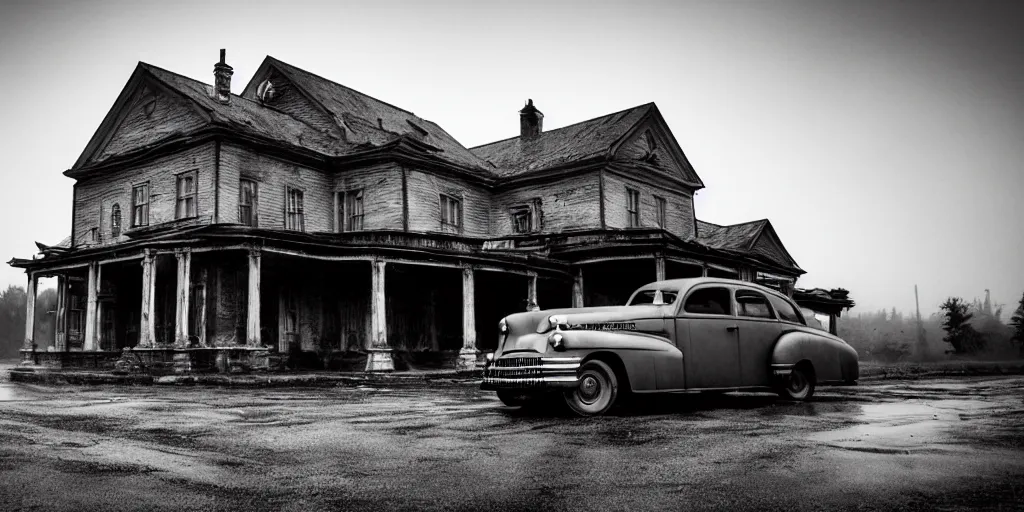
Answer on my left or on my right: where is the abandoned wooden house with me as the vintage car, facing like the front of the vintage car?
on my right

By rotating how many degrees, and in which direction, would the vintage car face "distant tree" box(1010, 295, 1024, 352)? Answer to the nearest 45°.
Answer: approximately 180°

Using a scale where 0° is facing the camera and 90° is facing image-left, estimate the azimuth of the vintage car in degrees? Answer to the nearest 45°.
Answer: approximately 45°

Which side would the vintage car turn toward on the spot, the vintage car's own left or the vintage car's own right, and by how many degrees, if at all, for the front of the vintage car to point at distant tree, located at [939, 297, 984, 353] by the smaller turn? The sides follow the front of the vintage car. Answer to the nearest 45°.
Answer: approximately 135° to the vintage car's own right
